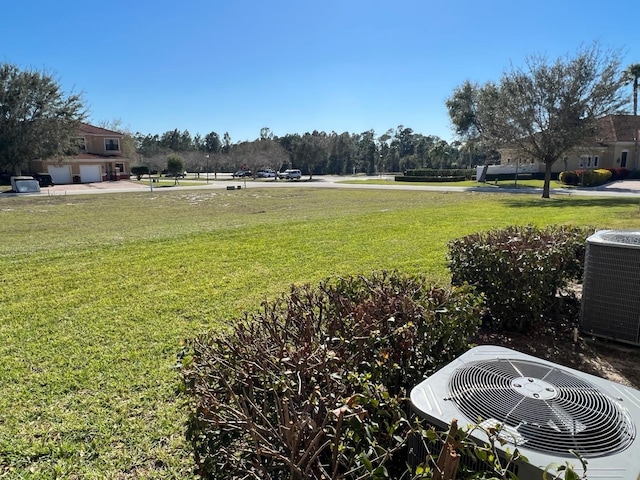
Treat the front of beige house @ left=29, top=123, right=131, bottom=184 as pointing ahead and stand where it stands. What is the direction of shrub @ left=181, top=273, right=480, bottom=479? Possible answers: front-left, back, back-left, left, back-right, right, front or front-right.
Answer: front

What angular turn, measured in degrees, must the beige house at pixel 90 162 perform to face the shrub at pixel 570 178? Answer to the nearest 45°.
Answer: approximately 45° to its left

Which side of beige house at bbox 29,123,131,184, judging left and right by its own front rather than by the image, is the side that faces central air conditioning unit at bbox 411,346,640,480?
front

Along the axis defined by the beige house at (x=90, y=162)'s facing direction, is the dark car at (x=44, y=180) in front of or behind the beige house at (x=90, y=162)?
in front

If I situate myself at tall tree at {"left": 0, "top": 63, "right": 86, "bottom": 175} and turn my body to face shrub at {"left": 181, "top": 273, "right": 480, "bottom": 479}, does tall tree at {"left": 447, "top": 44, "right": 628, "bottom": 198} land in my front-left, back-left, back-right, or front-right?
front-left

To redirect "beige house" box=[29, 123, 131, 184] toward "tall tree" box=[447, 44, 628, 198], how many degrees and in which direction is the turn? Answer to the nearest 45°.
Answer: approximately 45° to its left

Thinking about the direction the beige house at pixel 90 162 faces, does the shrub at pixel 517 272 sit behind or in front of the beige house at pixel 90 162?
in front

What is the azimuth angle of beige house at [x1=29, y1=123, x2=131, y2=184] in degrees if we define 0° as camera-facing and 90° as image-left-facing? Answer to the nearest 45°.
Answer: approximately 0°

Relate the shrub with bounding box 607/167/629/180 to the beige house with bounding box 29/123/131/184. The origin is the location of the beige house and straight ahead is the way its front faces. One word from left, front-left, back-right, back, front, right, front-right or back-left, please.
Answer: front-left
